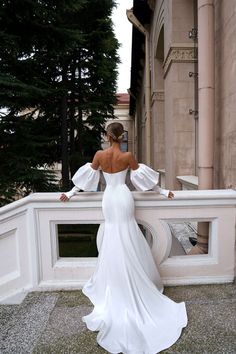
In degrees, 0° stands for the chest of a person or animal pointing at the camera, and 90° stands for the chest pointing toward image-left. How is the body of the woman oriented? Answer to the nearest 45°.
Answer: approximately 180°

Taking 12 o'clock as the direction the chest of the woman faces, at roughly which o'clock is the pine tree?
The pine tree is roughly at 11 o'clock from the woman.

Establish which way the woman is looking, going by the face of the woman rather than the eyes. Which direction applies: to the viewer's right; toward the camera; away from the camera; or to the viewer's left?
away from the camera
